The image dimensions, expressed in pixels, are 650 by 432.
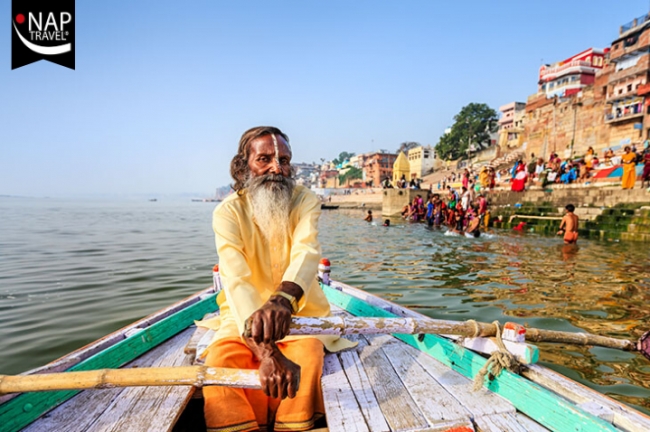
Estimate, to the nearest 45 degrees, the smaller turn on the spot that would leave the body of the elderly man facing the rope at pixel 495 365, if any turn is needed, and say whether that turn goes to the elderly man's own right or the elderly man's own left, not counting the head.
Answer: approximately 90° to the elderly man's own left

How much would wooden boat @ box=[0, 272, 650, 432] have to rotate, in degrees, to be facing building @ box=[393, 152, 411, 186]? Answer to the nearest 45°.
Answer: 0° — it already faces it

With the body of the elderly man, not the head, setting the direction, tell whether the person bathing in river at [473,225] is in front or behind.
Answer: behind

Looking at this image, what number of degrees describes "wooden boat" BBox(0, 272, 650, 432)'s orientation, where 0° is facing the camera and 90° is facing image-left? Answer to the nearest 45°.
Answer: approximately 180°

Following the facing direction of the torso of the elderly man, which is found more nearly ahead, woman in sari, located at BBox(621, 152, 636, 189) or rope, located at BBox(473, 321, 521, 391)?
the rope

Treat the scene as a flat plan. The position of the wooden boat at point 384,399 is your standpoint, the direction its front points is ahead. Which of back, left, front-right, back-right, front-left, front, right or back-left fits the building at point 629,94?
front-right

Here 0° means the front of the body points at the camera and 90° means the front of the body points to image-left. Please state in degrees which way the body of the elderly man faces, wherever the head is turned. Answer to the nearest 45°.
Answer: approximately 0°
